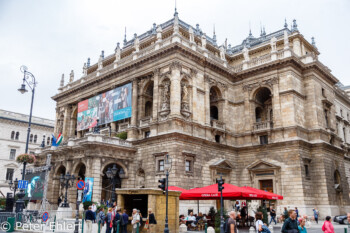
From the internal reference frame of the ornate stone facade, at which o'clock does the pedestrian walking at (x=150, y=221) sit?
The pedestrian walking is roughly at 11 o'clock from the ornate stone facade.

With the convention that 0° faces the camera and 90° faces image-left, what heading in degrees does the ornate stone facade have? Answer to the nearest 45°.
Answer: approximately 45°

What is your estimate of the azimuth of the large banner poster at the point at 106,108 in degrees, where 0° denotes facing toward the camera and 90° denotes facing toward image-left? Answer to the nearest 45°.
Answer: approximately 45°
